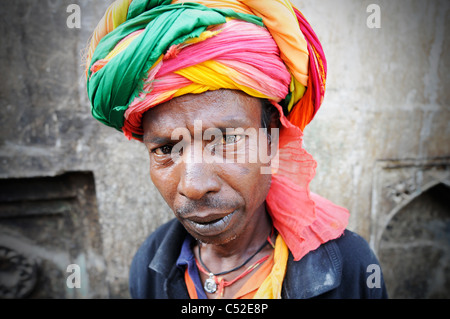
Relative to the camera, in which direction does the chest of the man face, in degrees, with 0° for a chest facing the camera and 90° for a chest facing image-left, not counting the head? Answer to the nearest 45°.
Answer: approximately 45°
